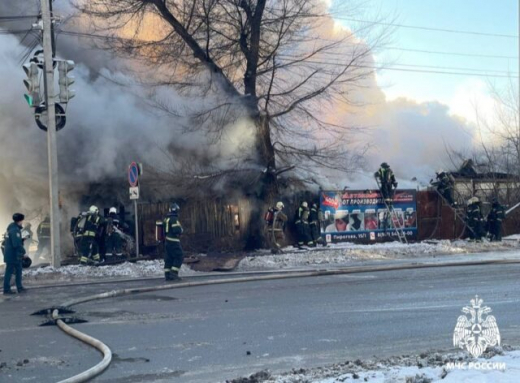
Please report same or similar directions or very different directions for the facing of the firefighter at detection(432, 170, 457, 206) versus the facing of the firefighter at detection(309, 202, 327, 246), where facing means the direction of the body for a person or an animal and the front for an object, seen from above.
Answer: same or similar directions

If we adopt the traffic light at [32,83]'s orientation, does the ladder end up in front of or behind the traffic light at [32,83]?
behind

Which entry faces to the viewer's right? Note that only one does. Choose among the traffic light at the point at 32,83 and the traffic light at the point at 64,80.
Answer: the traffic light at the point at 64,80

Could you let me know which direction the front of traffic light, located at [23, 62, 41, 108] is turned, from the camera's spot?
facing the viewer and to the left of the viewer

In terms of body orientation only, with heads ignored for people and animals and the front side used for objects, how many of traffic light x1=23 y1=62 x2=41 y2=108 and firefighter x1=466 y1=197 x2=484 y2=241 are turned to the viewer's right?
0

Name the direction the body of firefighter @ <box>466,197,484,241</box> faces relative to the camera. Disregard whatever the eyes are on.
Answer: away from the camera

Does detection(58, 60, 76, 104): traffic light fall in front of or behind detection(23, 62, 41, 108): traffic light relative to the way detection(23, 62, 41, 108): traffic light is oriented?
behind

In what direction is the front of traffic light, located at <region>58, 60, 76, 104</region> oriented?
to the viewer's right
